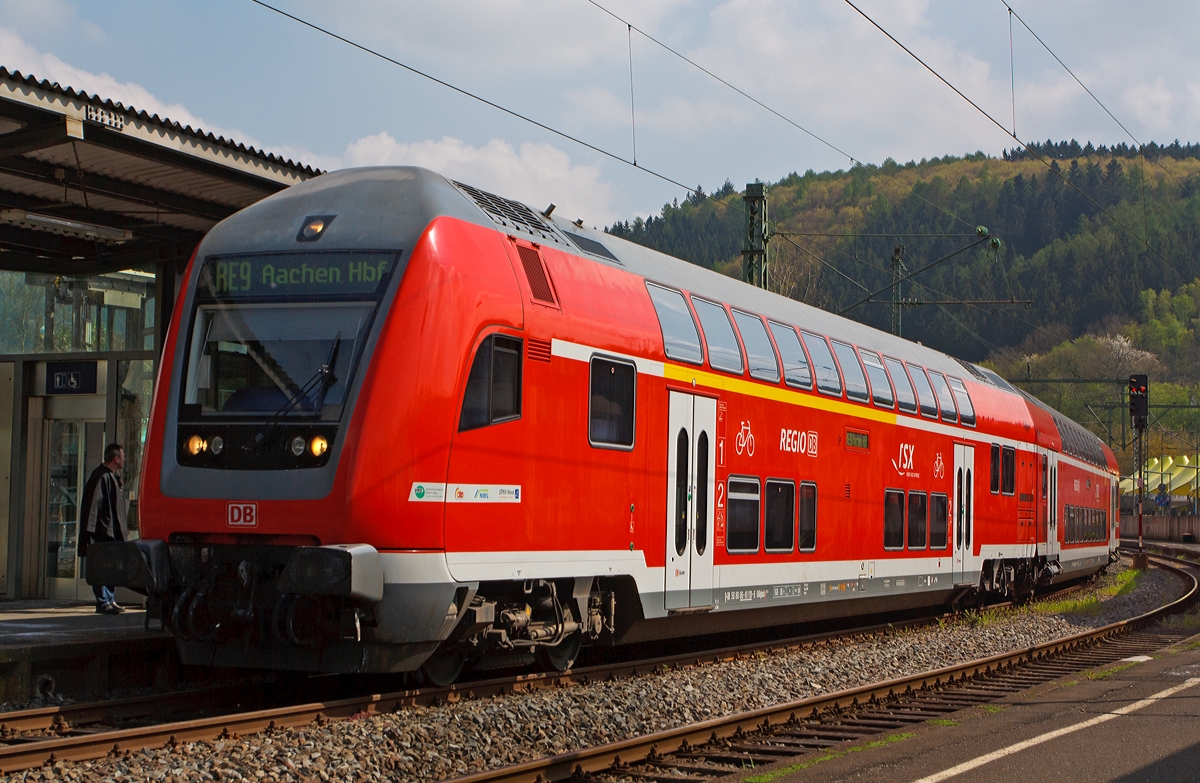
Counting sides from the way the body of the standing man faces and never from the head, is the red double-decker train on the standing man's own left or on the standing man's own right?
on the standing man's own right

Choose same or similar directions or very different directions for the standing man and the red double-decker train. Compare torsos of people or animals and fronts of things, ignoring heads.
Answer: very different directions

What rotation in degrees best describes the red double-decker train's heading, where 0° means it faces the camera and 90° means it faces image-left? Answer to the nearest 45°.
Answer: approximately 45°

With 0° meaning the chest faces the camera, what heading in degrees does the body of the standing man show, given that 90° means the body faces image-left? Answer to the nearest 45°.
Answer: approximately 270°

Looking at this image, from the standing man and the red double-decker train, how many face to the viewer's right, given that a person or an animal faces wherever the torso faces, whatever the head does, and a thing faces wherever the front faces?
1

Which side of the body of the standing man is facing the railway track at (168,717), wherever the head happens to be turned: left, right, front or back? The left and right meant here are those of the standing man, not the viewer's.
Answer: right
